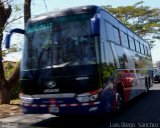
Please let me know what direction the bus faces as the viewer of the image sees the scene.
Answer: facing the viewer and to the left of the viewer

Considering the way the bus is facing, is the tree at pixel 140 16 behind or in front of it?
behind

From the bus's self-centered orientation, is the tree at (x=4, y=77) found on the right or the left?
on its right
